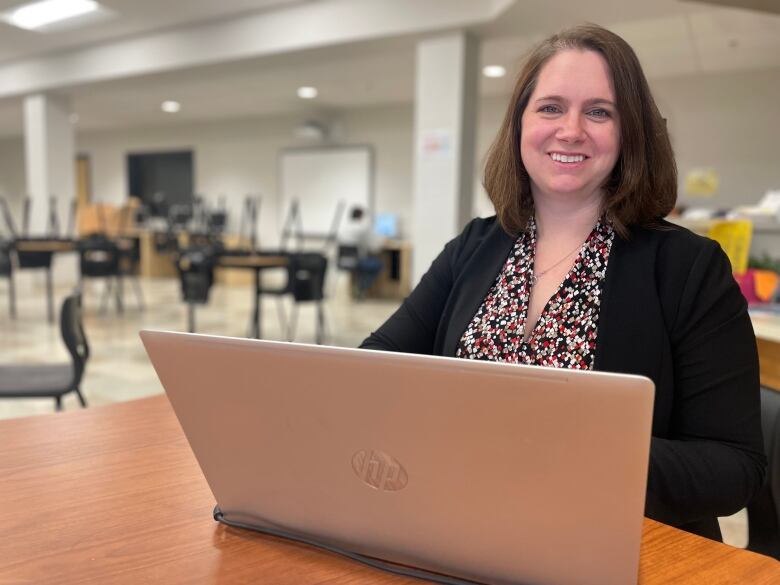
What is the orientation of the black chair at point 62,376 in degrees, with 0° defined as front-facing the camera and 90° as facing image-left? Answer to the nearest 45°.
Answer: approximately 90°

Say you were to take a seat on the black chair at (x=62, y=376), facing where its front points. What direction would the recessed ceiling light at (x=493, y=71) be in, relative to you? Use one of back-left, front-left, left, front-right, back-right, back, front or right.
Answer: back-right

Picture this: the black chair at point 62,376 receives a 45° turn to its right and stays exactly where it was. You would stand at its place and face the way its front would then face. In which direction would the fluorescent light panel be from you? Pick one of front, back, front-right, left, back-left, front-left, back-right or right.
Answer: front-right

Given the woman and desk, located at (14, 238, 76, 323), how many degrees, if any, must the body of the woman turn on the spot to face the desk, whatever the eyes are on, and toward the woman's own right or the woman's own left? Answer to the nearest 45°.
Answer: approximately 90° to the woman's own right

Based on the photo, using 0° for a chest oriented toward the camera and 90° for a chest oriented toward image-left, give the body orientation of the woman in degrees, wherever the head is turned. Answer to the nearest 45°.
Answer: approximately 45°
